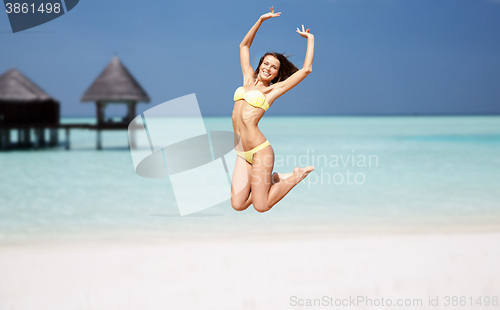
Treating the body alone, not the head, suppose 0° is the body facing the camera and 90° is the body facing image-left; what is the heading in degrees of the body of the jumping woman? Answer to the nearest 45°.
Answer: approximately 45°
